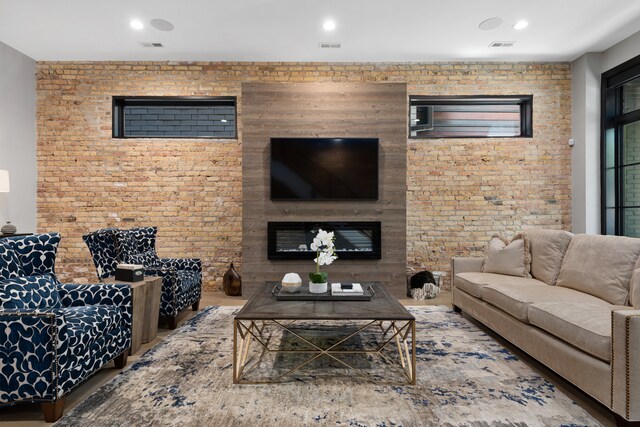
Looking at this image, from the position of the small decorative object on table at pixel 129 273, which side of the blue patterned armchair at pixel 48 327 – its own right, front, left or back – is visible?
left

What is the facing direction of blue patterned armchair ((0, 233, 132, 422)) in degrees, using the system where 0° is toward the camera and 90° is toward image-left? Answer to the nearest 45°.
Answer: approximately 315°

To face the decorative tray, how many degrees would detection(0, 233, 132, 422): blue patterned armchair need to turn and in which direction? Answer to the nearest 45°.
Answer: approximately 45° to its left

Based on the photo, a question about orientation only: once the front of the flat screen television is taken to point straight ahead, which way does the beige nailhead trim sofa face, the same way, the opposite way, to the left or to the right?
to the right

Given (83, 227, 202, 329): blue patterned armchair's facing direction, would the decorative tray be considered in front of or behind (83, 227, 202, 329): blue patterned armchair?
in front

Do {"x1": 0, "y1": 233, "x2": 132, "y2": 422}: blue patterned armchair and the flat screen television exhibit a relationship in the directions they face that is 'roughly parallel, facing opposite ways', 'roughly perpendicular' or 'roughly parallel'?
roughly perpendicular

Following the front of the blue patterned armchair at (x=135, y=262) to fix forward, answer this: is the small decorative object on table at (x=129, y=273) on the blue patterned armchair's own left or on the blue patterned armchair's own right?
on the blue patterned armchair's own right

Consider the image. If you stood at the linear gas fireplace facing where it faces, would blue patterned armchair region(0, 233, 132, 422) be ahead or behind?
ahead

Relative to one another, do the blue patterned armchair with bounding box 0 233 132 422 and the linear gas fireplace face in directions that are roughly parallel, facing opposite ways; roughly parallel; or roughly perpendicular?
roughly perpendicular

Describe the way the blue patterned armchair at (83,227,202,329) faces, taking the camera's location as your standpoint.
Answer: facing the viewer and to the right of the viewer
